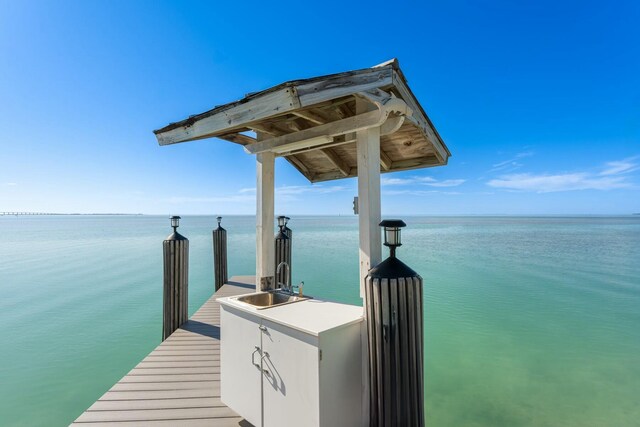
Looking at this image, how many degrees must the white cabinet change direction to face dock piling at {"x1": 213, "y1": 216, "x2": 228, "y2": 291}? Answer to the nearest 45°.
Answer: approximately 135° to its right

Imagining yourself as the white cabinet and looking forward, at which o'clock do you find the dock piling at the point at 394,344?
The dock piling is roughly at 8 o'clock from the white cabinet.

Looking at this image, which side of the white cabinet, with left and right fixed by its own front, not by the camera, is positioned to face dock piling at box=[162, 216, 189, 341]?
right

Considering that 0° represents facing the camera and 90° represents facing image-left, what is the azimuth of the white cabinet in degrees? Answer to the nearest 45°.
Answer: approximately 45°

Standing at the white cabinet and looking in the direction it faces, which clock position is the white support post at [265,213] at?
The white support post is roughly at 4 o'clock from the white cabinet.
